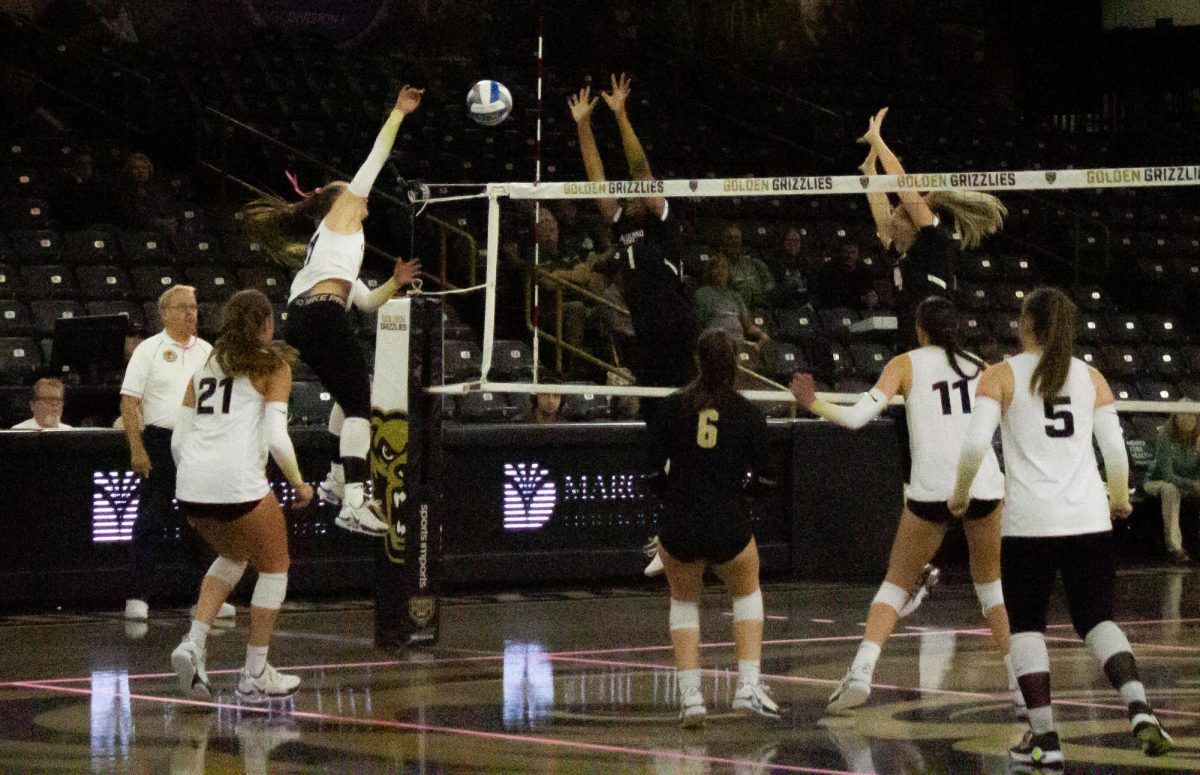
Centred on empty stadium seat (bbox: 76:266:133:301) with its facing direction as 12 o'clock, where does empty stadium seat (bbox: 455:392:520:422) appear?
empty stadium seat (bbox: 455:392:520:422) is roughly at 10 o'clock from empty stadium seat (bbox: 76:266:133:301).

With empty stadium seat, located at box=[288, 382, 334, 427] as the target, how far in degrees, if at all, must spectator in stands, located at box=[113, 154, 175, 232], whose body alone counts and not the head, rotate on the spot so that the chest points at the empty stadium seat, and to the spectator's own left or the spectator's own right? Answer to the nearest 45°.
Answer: approximately 45° to the spectator's own left

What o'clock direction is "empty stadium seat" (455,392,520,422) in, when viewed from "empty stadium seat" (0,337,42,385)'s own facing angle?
"empty stadium seat" (455,392,520,422) is roughly at 9 o'clock from "empty stadium seat" (0,337,42,385).

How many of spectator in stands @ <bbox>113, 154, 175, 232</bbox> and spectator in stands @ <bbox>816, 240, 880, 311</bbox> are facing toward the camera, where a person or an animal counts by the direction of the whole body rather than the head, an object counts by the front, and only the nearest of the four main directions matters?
2

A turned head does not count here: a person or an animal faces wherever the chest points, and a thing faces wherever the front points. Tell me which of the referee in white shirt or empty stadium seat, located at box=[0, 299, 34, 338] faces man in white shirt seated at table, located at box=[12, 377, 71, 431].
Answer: the empty stadium seat

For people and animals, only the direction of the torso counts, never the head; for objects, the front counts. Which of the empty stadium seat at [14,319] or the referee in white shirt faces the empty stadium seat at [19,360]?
the empty stadium seat at [14,319]

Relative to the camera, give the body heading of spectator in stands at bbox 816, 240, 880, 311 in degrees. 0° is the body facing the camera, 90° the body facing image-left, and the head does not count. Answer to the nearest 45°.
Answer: approximately 0°

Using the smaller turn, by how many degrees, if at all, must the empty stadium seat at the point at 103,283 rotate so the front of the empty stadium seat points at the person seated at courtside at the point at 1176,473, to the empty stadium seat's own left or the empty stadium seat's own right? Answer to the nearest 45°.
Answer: approximately 90° to the empty stadium seat's own left
